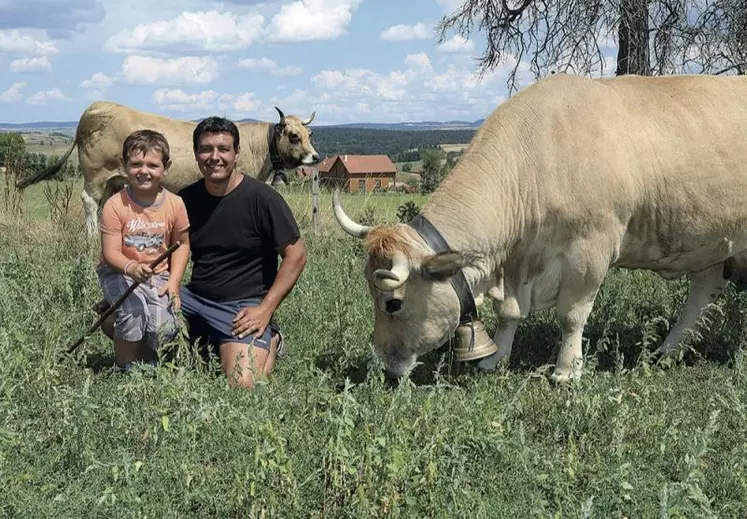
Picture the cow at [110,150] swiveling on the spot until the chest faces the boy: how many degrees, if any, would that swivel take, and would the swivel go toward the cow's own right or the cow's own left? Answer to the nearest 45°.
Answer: approximately 90° to the cow's own right

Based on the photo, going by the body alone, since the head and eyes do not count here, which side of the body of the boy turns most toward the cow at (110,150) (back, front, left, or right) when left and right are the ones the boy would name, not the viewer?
back

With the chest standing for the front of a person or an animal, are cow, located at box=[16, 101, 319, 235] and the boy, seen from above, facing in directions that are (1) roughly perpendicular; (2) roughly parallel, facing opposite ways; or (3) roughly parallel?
roughly perpendicular

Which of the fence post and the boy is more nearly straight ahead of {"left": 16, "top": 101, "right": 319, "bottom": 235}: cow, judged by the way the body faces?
the fence post

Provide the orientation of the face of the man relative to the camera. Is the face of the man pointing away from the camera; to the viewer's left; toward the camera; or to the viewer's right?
toward the camera

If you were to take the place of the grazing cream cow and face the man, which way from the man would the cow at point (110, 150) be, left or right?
right

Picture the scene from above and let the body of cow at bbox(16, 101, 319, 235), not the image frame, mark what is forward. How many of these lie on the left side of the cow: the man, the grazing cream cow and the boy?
0

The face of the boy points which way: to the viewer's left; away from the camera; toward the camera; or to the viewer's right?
toward the camera

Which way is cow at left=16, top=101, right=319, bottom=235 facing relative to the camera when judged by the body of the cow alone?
to the viewer's right

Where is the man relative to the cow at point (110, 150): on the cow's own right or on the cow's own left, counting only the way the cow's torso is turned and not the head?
on the cow's own right

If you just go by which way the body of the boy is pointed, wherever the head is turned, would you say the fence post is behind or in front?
behind

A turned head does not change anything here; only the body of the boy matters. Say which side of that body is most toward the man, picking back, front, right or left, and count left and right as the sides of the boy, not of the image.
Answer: left

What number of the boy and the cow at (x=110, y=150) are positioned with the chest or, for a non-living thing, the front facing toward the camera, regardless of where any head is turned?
1

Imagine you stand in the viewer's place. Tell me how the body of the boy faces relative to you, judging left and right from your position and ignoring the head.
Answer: facing the viewer
